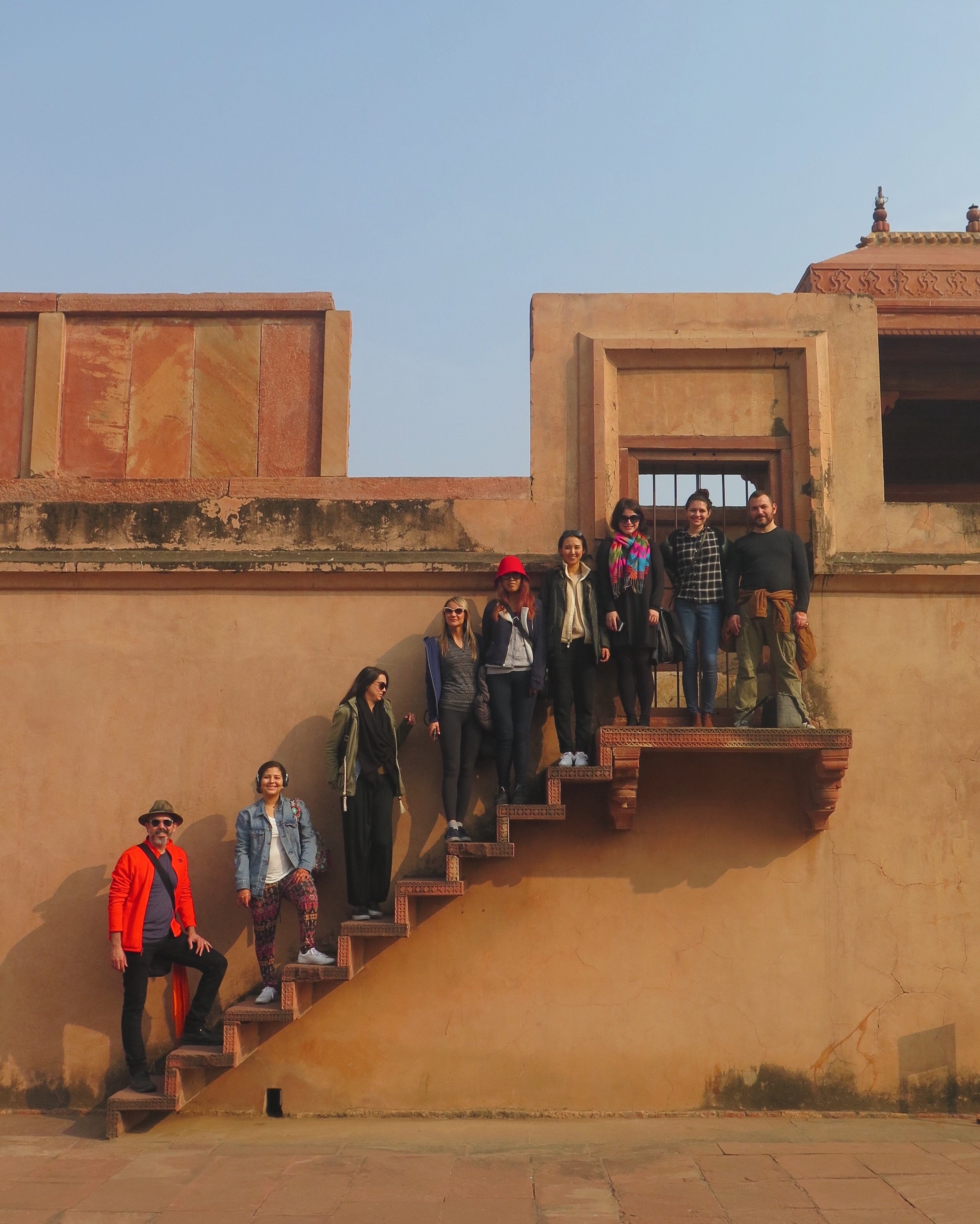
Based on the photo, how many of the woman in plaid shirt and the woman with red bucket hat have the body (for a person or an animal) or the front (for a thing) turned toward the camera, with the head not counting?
2

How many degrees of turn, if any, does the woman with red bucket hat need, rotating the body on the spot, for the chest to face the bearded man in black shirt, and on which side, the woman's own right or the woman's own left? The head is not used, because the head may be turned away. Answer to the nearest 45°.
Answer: approximately 90° to the woman's own left

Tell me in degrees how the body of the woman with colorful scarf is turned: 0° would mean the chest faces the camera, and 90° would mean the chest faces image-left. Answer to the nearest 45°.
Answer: approximately 0°

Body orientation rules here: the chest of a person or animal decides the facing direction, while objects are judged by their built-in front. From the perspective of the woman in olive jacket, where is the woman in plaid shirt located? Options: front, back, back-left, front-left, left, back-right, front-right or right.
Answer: front-left

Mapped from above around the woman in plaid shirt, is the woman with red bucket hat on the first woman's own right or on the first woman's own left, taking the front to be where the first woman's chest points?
on the first woman's own right

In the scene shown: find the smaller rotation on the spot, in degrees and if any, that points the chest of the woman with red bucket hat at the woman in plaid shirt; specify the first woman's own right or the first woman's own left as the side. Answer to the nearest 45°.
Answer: approximately 90° to the first woman's own left

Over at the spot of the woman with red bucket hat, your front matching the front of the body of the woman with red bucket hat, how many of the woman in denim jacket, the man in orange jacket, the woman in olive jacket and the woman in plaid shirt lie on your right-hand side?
3

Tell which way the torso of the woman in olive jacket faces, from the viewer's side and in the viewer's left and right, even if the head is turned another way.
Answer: facing the viewer and to the right of the viewer

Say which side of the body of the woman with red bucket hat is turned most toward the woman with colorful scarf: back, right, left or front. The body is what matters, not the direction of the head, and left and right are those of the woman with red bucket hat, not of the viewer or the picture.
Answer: left

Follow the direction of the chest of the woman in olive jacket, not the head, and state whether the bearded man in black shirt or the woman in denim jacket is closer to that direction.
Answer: the bearded man in black shirt

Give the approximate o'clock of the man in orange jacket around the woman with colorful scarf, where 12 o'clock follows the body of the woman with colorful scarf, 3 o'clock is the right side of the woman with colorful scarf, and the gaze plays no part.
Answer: The man in orange jacket is roughly at 3 o'clock from the woman with colorful scarf.

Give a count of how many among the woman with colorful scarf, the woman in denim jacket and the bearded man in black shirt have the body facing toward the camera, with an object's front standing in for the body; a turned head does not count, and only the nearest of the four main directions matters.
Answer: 3

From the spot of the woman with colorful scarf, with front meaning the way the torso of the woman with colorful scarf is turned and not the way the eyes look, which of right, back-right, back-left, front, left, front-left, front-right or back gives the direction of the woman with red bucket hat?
right

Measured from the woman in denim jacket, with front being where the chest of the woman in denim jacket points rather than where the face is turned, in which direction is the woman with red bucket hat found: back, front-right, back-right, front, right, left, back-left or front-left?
left
